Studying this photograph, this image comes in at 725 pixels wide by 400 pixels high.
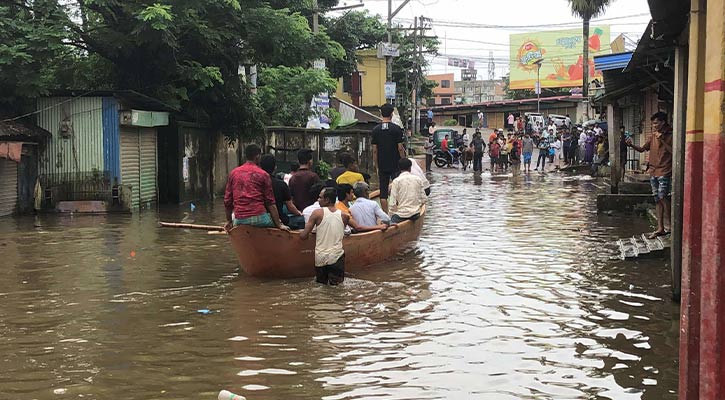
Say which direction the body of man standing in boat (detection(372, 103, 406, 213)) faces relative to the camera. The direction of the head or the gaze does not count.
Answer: away from the camera

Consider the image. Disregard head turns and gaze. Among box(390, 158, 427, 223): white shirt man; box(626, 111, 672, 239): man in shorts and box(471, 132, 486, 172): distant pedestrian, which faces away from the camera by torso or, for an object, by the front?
the white shirt man

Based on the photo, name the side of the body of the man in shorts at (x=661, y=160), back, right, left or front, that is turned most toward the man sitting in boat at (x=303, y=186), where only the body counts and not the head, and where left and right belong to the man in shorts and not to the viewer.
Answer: front

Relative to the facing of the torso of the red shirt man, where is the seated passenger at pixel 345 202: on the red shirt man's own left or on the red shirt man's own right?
on the red shirt man's own right

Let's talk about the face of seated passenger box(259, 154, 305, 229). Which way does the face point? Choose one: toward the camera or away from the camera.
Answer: away from the camera

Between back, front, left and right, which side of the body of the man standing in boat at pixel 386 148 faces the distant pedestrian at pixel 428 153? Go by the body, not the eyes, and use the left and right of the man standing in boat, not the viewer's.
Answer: front

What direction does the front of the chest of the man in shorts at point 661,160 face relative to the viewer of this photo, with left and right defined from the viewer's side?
facing the viewer and to the left of the viewer

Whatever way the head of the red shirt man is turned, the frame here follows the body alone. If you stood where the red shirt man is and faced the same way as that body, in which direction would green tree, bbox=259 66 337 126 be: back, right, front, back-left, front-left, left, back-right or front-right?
front

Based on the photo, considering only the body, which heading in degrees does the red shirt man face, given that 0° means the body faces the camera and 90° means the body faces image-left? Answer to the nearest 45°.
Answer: approximately 180°

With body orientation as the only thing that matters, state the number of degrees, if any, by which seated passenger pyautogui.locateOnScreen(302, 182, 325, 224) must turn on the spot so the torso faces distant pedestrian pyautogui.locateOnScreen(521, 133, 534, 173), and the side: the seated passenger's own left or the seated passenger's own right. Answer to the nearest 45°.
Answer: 0° — they already face them

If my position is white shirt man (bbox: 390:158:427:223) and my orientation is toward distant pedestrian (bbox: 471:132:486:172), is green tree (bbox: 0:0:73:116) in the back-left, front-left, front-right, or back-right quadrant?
front-left

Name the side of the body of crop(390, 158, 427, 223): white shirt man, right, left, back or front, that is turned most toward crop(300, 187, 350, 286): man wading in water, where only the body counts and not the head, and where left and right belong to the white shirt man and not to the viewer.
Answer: back

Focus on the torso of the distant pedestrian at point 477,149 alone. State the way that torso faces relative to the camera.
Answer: toward the camera
